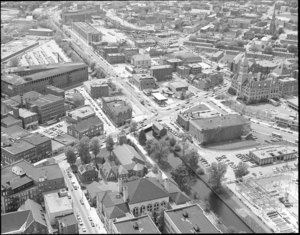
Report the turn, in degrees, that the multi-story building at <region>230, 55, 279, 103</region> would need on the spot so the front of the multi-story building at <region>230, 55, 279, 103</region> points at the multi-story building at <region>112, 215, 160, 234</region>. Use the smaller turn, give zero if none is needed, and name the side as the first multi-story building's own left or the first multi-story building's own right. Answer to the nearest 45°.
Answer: approximately 45° to the first multi-story building's own left

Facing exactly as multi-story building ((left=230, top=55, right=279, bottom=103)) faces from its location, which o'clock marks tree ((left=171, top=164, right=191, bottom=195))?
The tree is roughly at 11 o'clock from the multi-story building.

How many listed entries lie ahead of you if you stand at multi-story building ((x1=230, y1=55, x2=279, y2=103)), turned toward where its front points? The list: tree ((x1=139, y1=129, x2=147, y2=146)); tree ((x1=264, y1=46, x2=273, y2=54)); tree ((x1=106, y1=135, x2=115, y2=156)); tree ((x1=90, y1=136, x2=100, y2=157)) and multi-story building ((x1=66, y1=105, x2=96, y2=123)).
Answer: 4

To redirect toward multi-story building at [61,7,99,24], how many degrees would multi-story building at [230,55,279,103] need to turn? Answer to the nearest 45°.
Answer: approximately 90° to its right

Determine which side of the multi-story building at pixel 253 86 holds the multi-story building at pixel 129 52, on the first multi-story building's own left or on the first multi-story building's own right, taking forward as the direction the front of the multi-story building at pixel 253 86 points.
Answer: on the first multi-story building's own right

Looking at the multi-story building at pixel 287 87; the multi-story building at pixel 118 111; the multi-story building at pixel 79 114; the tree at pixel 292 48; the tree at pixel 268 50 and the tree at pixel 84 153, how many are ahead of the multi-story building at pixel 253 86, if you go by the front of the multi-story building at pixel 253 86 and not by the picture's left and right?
3

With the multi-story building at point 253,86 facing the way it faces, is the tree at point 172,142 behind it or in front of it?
in front

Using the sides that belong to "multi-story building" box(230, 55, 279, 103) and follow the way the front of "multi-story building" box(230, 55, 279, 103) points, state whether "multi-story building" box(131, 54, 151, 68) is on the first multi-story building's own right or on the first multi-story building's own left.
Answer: on the first multi-story building's own right

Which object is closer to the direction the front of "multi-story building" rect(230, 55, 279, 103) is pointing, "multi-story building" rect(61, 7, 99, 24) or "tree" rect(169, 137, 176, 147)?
the tree

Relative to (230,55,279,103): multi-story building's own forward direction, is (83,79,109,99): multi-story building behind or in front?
in front

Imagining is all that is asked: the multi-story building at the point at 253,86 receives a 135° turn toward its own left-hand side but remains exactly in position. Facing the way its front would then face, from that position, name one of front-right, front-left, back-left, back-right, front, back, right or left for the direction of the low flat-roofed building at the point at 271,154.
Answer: right

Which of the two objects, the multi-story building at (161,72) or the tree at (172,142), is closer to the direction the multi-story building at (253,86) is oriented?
the tree

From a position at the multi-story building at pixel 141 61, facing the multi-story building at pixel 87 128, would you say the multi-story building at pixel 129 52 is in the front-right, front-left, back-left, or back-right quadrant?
back-right

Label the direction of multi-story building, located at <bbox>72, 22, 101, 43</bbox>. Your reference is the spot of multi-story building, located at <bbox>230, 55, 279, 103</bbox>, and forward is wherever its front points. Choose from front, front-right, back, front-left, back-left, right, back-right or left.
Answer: right

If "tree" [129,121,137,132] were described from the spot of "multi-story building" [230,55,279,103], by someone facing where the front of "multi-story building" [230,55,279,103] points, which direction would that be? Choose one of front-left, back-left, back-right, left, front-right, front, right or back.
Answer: front
